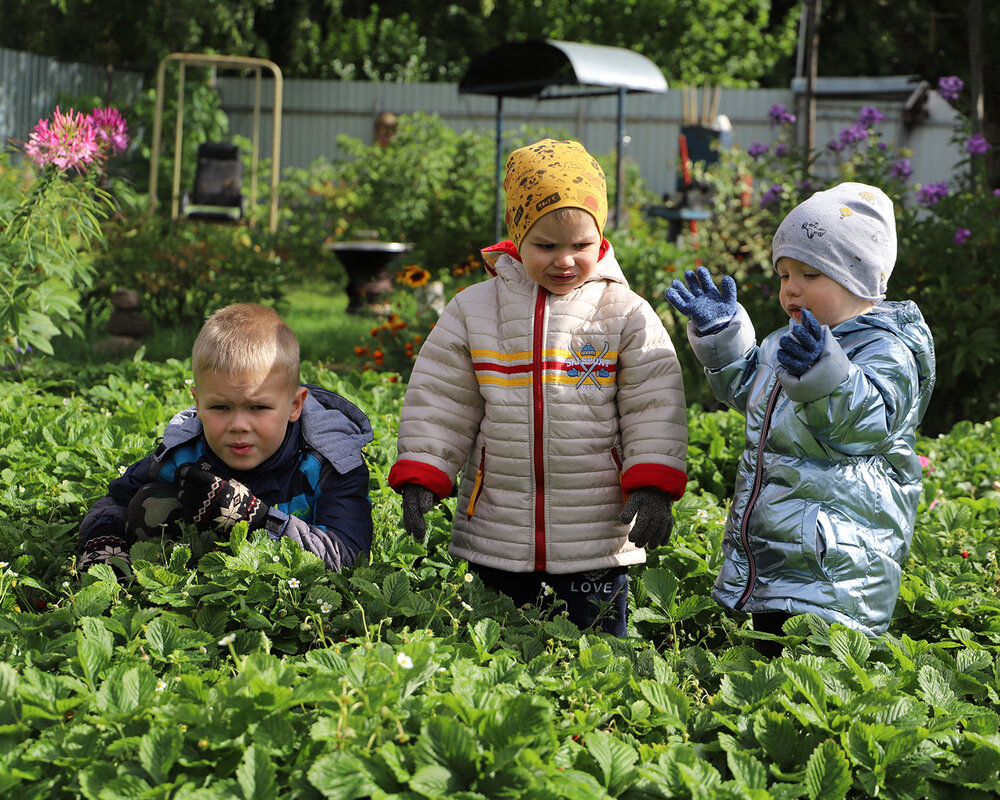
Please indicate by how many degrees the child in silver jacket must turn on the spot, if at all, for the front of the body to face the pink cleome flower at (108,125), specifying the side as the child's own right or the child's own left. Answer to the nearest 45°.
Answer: approximately 90° to the child's own right

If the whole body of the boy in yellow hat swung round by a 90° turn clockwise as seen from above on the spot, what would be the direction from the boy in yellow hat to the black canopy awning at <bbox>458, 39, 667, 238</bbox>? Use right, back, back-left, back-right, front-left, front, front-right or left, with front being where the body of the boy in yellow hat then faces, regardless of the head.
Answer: right

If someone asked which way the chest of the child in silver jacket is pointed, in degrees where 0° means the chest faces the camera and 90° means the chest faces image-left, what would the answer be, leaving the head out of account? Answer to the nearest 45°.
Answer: approximately 45°

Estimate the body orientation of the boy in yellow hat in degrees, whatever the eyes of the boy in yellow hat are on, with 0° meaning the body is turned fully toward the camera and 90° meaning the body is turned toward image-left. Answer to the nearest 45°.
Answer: approximately 0°

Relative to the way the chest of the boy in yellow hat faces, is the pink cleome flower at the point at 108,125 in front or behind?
behind

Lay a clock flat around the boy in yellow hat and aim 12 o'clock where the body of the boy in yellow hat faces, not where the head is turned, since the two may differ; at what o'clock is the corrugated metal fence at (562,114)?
The corrugated metal fence is roughly at 6 o'clock from the boy in yellow hat.
